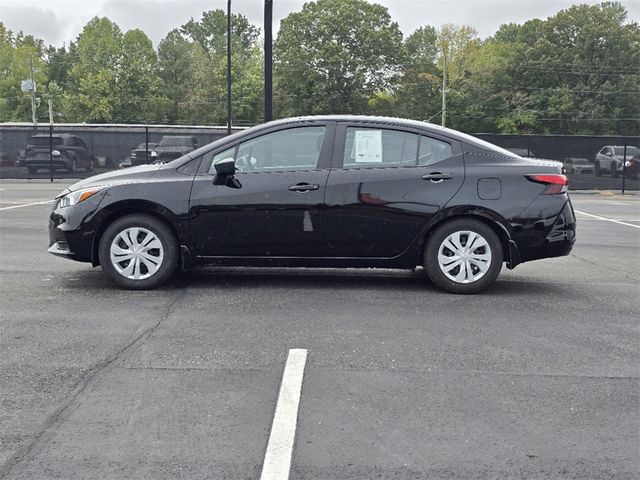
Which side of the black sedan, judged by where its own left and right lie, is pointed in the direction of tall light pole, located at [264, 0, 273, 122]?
right

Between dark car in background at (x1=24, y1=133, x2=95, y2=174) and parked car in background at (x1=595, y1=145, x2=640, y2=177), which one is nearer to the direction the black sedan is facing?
the dark car in background

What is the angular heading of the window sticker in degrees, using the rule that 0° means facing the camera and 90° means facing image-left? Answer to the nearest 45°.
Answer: approximately 0°

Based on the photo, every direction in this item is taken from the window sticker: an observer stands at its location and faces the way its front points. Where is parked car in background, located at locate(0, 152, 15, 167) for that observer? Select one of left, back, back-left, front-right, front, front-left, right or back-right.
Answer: back-right

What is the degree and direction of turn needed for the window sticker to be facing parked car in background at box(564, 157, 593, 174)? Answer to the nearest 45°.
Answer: approximately 180°

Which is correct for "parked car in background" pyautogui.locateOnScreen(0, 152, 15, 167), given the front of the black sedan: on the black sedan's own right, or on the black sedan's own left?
on the black sedan's own right

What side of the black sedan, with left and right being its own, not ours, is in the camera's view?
left
